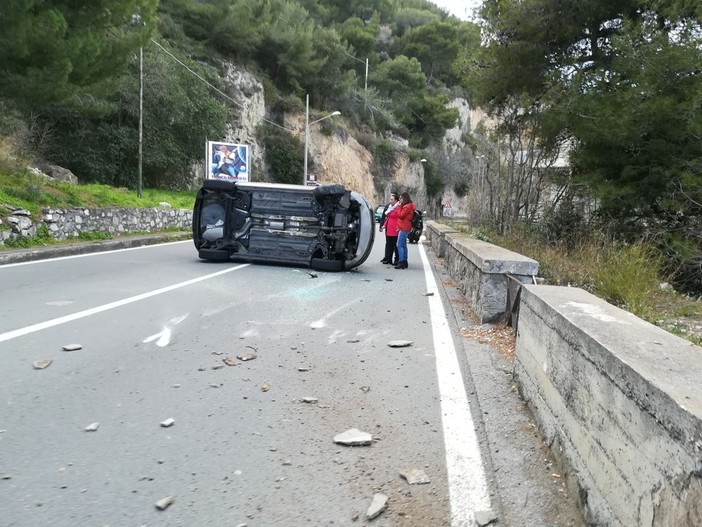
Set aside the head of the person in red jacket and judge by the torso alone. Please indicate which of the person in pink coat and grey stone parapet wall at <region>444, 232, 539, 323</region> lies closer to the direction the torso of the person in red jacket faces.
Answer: the person in pink coat and white scarf

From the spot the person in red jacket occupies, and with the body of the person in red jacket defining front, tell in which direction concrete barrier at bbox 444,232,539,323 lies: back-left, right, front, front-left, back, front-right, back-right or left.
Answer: left

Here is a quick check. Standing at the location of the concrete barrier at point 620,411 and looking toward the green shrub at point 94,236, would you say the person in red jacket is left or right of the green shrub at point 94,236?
right

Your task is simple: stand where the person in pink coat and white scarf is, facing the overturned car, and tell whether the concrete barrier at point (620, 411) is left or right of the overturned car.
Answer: left

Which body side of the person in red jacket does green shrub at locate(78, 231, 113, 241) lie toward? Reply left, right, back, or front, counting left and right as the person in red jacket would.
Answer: front

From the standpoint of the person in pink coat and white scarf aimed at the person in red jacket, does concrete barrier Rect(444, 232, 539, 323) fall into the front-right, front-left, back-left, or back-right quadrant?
front-right

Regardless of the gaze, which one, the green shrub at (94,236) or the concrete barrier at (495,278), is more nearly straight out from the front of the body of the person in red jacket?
the green shrub

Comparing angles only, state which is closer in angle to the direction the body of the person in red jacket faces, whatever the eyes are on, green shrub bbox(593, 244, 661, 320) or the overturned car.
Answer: the overturned car

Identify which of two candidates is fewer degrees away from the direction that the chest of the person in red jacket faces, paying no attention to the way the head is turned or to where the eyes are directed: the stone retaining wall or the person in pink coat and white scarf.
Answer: the stone retaining wall

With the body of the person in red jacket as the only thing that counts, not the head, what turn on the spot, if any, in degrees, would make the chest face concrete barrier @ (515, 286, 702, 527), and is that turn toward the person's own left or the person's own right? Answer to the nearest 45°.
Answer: approximately 90° to the person's own left

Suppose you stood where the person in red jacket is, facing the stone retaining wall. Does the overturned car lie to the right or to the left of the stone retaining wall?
left

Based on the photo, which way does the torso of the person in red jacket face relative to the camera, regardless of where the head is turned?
to the viewer's left
